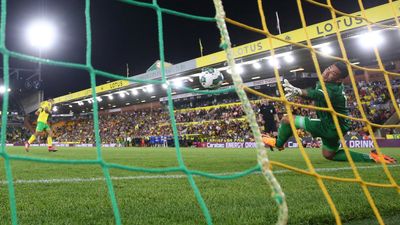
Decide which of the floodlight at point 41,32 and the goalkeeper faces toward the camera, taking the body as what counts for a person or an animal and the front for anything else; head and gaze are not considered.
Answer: the floodlight

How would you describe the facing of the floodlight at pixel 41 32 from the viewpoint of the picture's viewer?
facing the viewer

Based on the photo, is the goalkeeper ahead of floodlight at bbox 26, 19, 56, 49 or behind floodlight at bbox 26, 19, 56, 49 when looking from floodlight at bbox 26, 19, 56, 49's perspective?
ahead

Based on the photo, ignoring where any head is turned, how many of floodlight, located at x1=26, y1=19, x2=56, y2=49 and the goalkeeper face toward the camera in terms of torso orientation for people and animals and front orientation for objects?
1

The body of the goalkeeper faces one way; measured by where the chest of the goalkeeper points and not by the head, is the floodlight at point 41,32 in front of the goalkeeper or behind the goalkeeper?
in front

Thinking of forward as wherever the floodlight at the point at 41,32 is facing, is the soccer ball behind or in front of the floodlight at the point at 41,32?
in front
